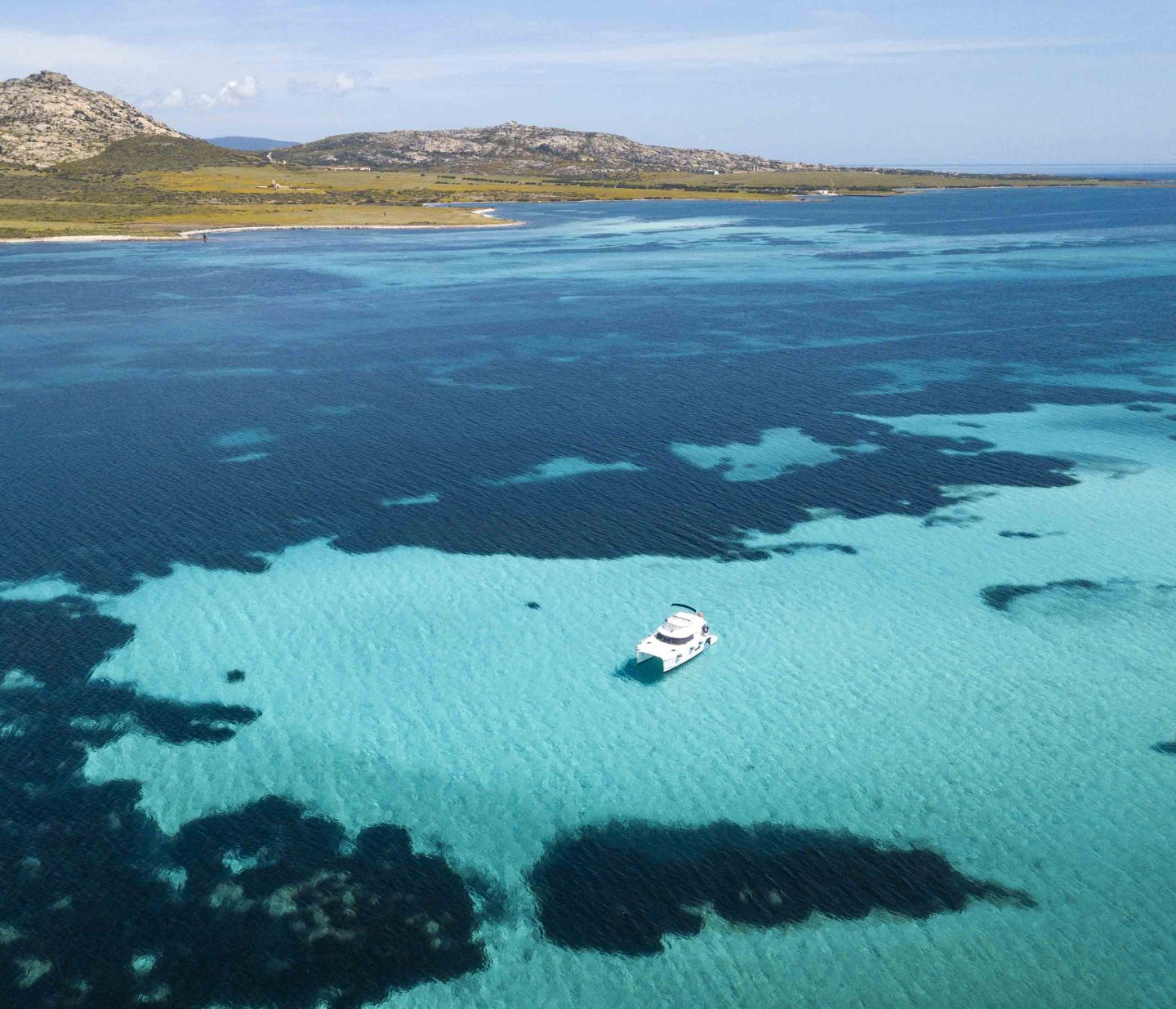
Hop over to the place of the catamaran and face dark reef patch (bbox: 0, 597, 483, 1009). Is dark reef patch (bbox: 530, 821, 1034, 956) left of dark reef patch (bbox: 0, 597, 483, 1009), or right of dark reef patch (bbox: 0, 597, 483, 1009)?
left

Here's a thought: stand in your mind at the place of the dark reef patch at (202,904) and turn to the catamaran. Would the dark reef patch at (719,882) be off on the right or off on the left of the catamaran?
right

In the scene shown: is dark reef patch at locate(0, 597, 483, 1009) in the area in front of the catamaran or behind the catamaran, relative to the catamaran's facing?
in front

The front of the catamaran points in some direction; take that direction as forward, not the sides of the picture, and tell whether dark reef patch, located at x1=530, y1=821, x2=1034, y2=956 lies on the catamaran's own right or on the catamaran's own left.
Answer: on the catamaran's own left
